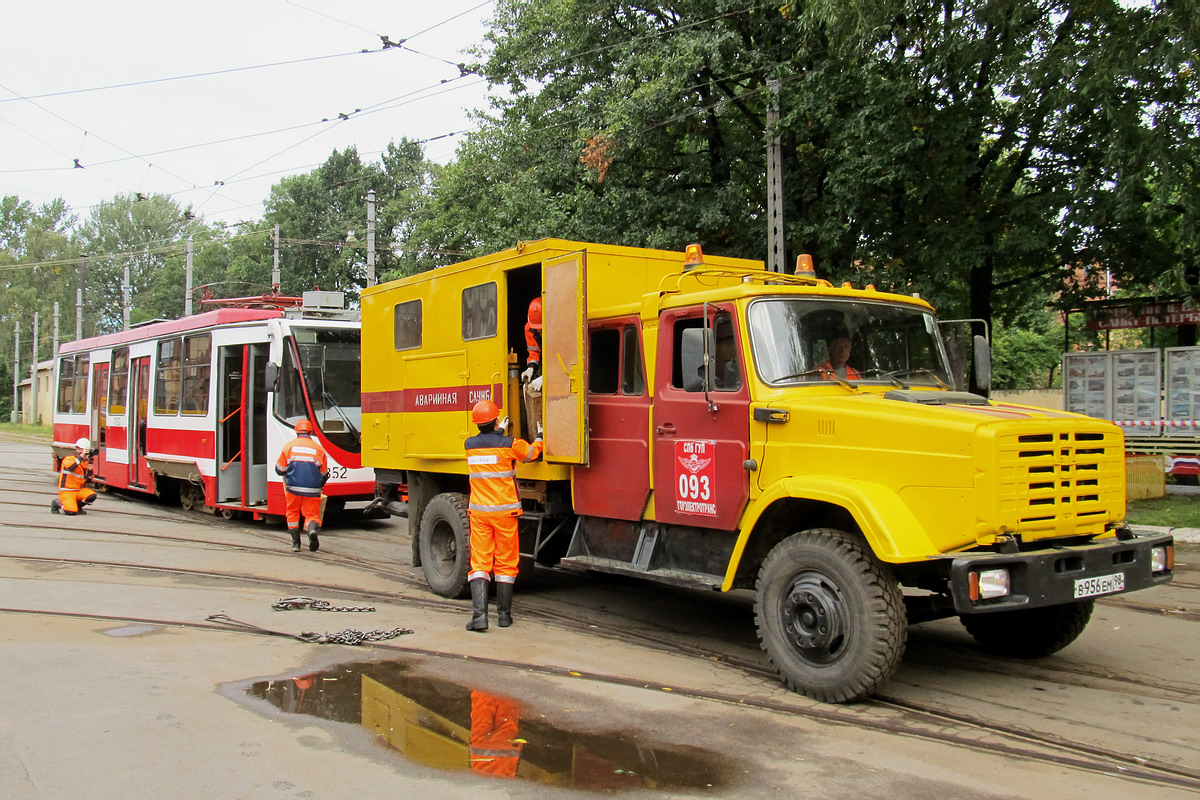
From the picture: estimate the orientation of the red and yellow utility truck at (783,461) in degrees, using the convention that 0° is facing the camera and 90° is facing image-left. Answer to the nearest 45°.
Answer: approximately 315°

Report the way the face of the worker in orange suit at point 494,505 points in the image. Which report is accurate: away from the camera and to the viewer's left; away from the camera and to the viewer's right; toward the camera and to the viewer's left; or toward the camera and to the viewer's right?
away from the camera and to the viewer's right

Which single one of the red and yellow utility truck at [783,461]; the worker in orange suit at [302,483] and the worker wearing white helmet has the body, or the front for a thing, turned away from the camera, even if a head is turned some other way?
the worker in orange suit

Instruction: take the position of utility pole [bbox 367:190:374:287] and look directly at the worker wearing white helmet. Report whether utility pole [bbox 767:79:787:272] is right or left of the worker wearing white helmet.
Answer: left

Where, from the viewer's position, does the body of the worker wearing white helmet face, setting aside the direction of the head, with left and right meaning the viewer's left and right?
facing the viewer and to the right of the viewer

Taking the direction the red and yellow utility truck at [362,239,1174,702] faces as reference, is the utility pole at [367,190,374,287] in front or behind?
behind

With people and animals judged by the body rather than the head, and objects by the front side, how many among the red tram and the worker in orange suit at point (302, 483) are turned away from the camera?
1

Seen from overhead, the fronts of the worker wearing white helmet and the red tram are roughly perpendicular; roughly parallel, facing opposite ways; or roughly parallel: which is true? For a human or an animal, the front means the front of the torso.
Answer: roughly parallel

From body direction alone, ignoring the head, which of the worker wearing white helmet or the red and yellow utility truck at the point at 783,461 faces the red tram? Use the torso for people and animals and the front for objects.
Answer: the worker wearing white helmet

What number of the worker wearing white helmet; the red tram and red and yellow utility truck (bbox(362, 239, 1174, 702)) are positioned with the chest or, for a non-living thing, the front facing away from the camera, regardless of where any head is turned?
0

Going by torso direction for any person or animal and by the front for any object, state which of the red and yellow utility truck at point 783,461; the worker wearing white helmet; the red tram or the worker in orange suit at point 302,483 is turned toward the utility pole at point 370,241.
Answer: the worker in orange suit

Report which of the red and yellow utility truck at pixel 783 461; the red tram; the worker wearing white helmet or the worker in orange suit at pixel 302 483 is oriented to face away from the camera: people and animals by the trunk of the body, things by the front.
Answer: the worker in orange suit

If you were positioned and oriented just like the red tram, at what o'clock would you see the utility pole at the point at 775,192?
The utility pole is roughly at 11 o'clock from the red tram.

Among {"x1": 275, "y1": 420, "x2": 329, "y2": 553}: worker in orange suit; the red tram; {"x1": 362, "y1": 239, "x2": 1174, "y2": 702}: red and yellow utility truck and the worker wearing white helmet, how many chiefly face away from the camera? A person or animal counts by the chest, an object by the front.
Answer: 1

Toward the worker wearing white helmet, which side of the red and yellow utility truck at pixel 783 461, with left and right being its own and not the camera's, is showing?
back

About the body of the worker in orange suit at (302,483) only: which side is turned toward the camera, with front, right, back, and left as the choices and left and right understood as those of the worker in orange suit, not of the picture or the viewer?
back
